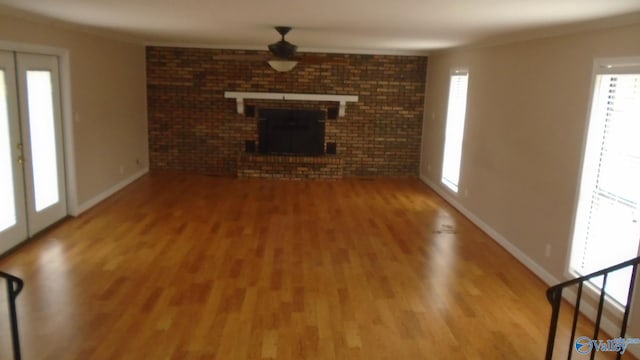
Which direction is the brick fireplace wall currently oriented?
toward the camera

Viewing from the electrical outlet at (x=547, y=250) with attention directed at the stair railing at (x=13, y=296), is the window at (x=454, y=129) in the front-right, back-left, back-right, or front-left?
back-right

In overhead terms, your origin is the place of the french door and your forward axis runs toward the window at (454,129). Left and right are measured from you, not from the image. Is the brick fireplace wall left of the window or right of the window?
left

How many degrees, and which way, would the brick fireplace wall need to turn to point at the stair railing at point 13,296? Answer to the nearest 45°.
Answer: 0° — it already faces it

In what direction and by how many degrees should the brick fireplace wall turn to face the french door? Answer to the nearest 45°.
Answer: approximately 45° to its right

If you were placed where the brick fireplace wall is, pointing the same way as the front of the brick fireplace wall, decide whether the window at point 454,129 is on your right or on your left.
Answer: on your left

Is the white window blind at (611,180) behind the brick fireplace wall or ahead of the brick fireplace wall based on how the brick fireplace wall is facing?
ahead

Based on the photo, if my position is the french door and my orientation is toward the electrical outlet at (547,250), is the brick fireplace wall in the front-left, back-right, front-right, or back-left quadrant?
front-left

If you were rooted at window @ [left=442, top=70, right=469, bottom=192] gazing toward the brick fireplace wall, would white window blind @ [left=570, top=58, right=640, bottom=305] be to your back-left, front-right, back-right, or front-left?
back-left
